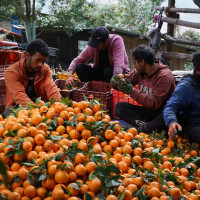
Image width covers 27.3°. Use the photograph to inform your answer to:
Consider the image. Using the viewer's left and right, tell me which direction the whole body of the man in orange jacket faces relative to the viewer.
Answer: facing the viewer and to the right of the viewer

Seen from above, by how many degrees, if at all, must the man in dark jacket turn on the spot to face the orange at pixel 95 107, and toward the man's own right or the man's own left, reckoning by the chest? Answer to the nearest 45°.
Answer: approximately 45° to the man's own right

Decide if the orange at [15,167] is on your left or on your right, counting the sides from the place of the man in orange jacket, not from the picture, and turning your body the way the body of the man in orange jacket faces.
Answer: on your right

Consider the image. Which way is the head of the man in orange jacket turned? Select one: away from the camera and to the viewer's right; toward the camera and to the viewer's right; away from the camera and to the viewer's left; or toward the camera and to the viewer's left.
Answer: toward the camera and to the viewer's right

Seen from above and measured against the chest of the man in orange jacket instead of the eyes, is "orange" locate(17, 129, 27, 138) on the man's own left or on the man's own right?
on the man's own right

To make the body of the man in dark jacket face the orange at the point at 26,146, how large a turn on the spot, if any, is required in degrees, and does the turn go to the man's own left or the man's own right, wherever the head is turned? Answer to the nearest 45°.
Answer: approximately 45° to the man's own right

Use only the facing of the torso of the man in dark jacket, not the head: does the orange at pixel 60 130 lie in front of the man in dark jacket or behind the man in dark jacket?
in front

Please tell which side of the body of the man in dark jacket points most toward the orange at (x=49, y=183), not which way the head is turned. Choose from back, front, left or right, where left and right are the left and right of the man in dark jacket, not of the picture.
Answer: front

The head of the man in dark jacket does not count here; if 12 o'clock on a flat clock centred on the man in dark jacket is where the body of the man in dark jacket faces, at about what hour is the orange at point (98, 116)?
The orange is roughly at 1 o'clock from the man in dark jacket.

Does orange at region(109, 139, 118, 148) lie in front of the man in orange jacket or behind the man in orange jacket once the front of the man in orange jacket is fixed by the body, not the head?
in front

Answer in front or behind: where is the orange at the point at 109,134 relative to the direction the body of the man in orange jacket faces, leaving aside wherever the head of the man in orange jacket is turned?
in front

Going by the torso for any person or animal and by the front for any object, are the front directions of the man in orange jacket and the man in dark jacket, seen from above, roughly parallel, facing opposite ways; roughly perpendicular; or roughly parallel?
roughly perpendicular

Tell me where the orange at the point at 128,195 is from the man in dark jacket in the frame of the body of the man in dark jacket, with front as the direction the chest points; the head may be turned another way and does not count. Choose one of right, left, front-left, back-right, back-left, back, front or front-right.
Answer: front
